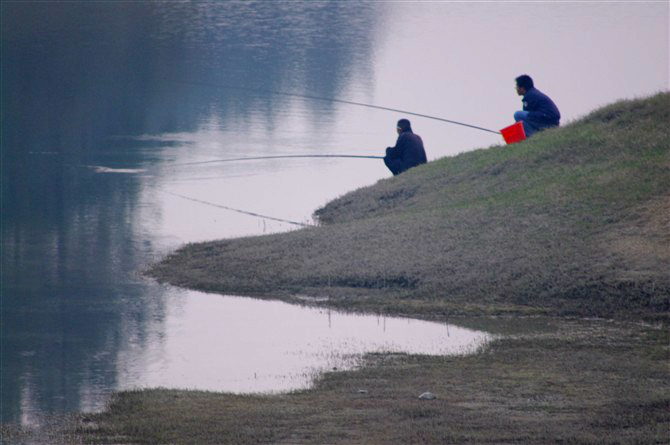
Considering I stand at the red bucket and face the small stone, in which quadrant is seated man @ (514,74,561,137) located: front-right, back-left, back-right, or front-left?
back-left

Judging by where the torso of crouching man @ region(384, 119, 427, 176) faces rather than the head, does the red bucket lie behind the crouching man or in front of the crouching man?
behind

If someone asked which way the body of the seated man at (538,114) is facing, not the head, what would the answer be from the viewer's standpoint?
to the viewer's left

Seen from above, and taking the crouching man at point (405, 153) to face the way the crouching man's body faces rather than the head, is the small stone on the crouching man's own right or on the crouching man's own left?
on the crouching man's own left
